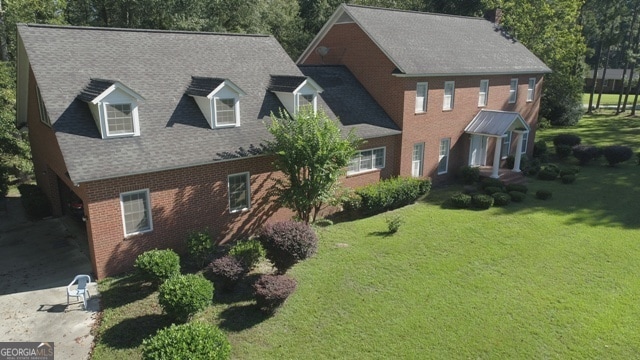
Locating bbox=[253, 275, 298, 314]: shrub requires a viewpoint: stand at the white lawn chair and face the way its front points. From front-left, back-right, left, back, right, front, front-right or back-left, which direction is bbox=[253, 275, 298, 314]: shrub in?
left

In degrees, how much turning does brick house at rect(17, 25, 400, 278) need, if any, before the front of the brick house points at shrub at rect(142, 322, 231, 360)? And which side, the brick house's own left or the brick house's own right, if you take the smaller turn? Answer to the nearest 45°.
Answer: approximately 45° to the brick house's own right

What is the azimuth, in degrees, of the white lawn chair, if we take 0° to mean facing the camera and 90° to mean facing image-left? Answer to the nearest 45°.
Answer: approximately 45°

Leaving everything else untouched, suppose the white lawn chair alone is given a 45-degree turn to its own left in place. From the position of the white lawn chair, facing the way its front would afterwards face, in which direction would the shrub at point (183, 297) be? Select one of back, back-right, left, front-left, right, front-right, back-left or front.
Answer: front-left

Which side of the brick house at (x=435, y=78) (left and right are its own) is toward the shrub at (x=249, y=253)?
right

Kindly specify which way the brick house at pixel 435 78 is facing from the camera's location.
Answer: facing the viewer and to the right of the viewer

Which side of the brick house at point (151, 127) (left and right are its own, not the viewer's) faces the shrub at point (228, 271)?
front

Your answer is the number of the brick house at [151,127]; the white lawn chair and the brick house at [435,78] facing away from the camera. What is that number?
0

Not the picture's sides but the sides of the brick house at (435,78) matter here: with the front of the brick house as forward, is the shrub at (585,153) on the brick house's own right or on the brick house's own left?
on the brick house's own left

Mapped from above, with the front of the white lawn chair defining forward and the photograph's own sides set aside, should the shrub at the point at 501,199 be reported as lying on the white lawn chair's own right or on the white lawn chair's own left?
on the white lawn chair's own left

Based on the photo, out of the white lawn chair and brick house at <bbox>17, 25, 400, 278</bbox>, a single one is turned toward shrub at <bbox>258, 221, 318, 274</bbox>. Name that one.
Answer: the brick house
